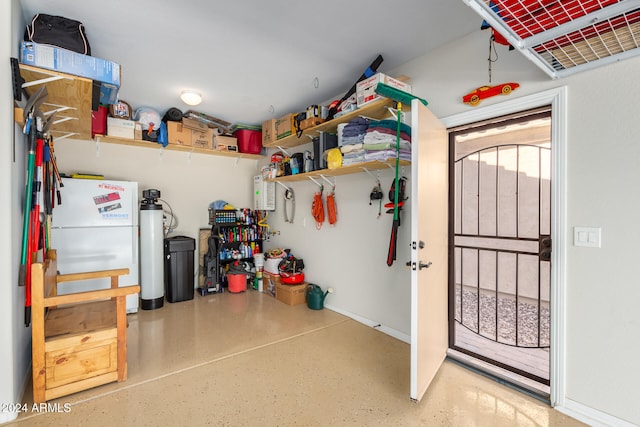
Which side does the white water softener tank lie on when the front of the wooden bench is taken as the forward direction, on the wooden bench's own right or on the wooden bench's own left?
on the wooden bench's own left

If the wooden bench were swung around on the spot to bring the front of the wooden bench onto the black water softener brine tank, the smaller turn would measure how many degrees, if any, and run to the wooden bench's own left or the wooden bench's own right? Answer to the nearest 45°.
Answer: approximately 45° to the wooden bench's own left

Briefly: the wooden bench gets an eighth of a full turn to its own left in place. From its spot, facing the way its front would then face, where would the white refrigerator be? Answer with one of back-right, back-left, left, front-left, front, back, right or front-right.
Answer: front-left

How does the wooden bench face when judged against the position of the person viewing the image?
facing to the right of the viewer

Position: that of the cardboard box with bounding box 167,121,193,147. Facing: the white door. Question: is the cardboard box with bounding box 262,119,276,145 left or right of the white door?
left

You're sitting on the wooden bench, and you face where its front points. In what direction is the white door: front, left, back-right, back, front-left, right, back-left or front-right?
front-right

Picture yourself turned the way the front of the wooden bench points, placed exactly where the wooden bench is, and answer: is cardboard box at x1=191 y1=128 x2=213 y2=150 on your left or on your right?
on your left

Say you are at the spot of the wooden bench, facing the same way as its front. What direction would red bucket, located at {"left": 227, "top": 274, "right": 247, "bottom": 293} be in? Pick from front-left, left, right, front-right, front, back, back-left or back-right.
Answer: front-left
